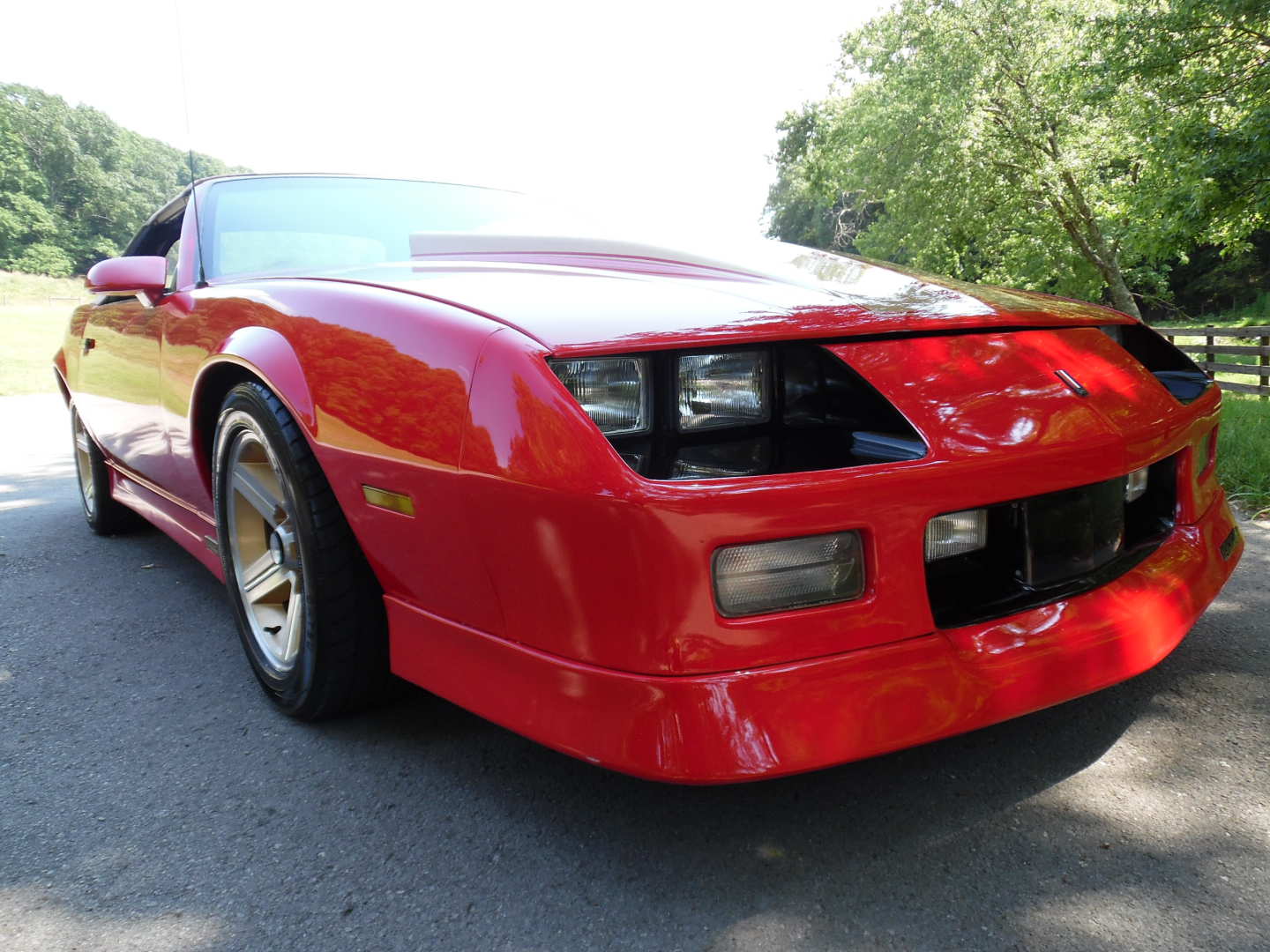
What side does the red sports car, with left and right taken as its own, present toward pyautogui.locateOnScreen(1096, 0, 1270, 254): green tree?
left

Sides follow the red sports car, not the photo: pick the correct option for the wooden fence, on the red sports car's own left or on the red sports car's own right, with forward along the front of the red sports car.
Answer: on the red sports car's own left

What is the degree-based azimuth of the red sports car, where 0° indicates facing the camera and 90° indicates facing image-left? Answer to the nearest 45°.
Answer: approximately 315°
